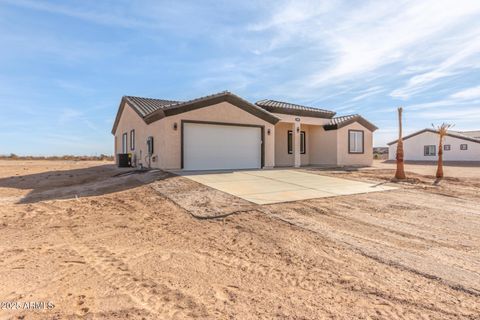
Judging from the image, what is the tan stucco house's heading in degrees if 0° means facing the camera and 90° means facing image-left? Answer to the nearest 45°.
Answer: approximately 315°

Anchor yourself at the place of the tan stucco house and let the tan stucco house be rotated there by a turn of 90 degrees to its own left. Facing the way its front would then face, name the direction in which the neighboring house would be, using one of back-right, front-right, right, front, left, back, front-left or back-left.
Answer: front
